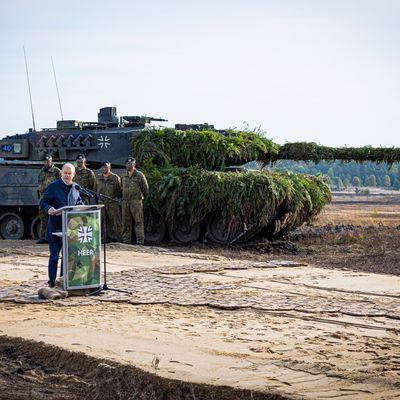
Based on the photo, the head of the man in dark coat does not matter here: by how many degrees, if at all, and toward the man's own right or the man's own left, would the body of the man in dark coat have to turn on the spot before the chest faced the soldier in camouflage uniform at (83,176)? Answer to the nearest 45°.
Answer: approximately 135° to the man's own left

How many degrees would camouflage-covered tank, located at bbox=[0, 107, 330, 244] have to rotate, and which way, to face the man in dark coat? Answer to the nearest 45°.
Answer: approximately 90° to its right

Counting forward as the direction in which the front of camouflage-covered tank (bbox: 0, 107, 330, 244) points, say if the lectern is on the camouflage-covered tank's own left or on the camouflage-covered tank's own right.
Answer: on the camouflage-covered tank's own right

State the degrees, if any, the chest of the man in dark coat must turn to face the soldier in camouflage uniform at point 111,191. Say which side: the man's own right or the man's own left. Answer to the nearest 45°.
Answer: approximately 135° to the man's own left

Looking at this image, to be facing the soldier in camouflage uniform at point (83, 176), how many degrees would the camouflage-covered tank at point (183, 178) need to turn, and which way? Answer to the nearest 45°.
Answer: approximately 135° to its right

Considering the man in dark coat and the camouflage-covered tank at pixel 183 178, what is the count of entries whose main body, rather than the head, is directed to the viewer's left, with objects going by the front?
0

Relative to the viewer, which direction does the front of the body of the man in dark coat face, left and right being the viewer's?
facing the viewer and to the right of the viewer

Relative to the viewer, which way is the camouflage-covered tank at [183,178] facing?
to the viewer's right
